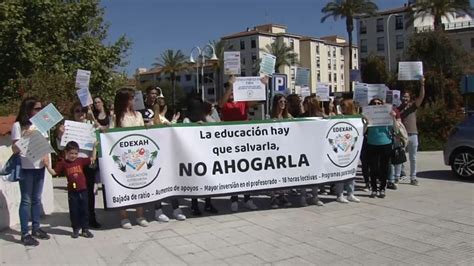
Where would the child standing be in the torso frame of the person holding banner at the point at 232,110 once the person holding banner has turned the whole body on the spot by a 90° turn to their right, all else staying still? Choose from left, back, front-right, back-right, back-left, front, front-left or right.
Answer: front-left

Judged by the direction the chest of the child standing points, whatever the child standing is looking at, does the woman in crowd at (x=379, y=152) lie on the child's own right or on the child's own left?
on the child's own left

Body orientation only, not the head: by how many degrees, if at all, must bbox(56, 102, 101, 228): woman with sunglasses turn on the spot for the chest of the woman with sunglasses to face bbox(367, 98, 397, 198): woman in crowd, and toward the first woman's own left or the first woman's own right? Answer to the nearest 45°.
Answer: approximately 90° to the first woman's own left

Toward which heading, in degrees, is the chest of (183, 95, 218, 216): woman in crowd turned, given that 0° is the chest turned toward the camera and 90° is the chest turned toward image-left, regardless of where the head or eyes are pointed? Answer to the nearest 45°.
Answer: approximately 315°

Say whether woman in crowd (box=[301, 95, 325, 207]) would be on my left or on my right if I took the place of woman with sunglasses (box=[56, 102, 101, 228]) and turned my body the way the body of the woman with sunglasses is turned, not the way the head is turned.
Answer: on my left

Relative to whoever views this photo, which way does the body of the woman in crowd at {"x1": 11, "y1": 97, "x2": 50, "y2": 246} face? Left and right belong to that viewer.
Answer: facing the viewer and to the right of the viewer

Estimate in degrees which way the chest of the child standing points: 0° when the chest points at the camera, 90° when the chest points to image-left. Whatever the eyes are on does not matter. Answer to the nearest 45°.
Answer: approximately 0°

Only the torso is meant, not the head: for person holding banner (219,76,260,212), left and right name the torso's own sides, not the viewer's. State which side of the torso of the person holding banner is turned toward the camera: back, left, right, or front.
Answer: front

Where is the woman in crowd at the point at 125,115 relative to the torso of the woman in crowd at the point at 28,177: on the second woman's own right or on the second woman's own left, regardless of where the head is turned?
on the second woman's own left

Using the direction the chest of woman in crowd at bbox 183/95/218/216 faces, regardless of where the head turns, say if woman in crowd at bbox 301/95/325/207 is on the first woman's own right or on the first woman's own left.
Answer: on the first woman's own left

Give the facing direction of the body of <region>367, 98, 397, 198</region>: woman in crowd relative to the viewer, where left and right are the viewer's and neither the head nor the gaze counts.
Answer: facing the viewer

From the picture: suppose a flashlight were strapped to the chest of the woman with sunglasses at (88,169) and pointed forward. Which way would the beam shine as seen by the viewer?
toward the camera

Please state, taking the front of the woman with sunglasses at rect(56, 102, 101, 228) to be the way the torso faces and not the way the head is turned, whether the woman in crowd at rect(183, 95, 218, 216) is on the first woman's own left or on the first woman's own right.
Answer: on the first woman's own left

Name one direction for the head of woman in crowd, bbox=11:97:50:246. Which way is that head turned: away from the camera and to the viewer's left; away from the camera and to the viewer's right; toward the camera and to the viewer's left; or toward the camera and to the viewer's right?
toward the camera and to the viewer's right

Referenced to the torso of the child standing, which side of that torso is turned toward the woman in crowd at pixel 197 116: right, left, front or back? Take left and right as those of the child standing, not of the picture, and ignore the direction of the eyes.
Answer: left

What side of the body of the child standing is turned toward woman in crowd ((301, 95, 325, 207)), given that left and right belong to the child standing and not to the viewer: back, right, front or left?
left

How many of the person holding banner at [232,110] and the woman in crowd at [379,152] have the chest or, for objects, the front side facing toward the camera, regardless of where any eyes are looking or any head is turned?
2

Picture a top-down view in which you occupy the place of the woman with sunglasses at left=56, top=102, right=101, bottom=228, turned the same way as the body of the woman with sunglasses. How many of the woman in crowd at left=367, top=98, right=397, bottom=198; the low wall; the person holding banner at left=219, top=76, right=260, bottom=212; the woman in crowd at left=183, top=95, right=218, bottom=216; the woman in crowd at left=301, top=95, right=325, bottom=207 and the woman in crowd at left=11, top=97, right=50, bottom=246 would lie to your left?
4
